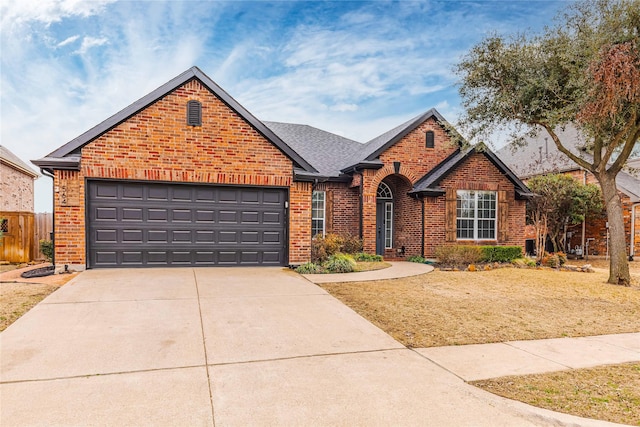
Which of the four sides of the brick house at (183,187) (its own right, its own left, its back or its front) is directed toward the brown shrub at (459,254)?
left

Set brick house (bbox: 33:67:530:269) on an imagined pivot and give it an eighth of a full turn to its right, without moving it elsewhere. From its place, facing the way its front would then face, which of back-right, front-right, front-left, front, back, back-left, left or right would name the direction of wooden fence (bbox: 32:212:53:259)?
right

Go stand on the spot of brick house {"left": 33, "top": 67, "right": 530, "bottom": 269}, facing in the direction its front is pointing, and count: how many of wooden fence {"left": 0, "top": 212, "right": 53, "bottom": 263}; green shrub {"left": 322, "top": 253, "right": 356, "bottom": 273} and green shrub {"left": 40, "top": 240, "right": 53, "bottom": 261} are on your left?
1

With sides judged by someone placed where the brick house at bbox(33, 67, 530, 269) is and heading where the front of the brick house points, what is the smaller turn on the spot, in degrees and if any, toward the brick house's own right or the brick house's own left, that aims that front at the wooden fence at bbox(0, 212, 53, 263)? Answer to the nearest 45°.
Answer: approximately 135° to the brick house's own right

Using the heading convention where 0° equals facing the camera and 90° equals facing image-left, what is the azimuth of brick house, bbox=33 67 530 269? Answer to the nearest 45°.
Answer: approximately 0°

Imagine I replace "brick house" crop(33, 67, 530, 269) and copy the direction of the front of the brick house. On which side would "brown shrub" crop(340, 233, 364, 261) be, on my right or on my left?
on my left

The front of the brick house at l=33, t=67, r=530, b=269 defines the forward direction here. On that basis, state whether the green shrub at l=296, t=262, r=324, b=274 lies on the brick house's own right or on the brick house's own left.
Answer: on the brick house's own left

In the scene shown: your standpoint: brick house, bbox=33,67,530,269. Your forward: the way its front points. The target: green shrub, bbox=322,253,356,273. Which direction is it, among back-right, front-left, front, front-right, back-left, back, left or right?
front
